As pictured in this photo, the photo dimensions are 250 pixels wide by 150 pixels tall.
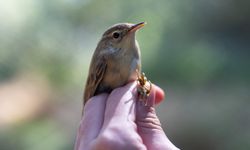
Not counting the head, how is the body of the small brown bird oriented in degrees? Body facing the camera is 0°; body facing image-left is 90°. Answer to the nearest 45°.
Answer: approximately 270°
